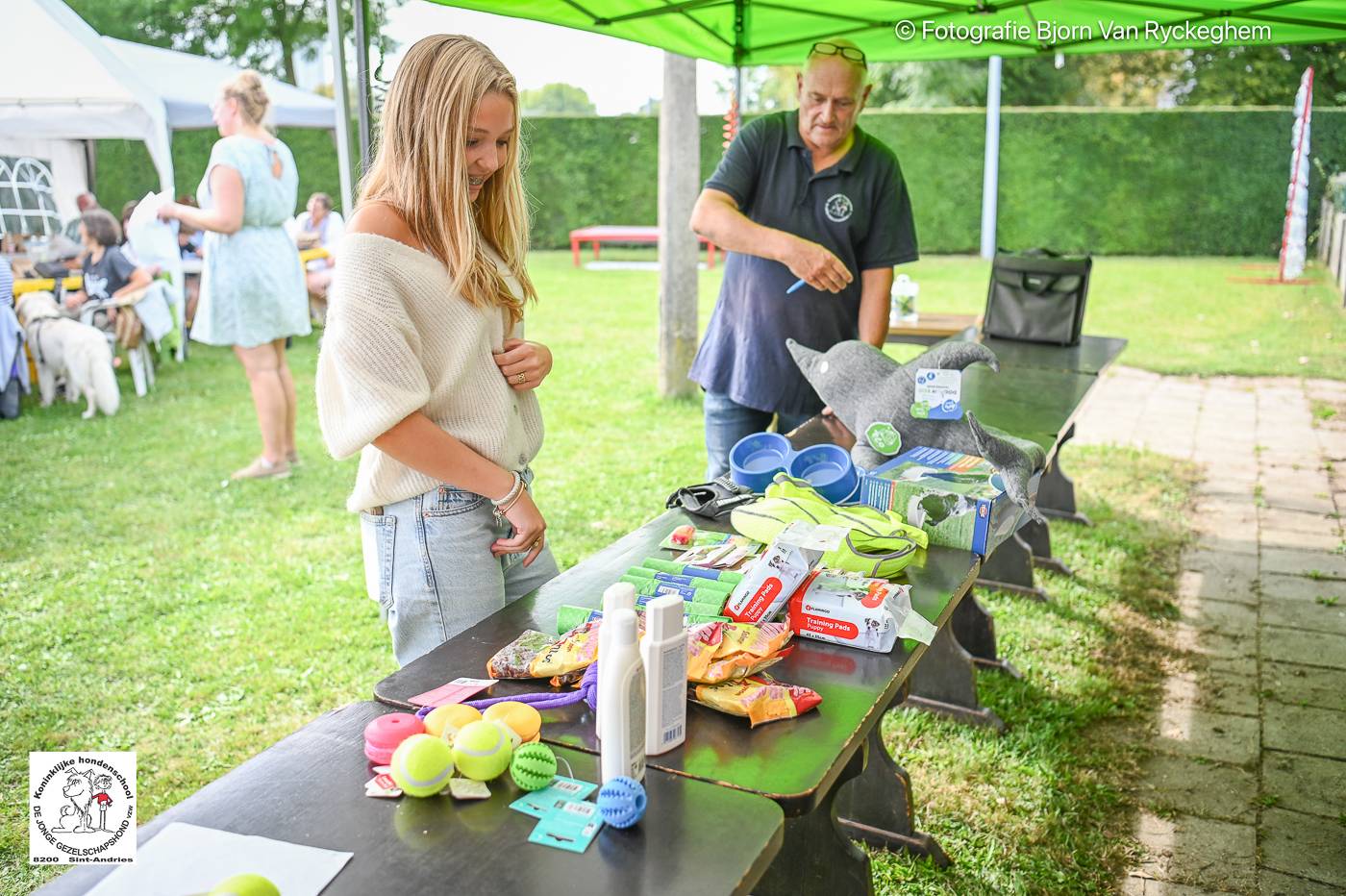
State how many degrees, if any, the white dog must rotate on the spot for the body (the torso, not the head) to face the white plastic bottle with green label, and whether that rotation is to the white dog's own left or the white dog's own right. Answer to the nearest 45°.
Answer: approximately 180°

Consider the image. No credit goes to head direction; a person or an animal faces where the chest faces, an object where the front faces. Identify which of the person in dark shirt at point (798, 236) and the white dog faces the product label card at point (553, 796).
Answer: the person in dark shirt

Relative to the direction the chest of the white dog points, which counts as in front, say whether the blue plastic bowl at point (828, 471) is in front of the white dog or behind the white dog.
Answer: behind

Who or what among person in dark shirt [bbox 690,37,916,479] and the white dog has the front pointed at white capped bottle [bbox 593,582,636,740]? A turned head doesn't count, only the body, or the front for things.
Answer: the person in dark shirt

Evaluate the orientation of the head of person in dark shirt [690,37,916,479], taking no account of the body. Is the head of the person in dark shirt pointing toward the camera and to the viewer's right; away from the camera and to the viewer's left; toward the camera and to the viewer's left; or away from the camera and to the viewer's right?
toward the camera and to the viewer's left

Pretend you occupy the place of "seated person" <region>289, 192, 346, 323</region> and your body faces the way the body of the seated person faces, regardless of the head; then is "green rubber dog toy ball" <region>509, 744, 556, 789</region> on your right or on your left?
on your left

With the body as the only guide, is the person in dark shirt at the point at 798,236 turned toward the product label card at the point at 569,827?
yes

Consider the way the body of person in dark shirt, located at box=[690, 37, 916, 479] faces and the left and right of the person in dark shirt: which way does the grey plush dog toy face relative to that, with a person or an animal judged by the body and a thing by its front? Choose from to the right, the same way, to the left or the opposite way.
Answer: to the right

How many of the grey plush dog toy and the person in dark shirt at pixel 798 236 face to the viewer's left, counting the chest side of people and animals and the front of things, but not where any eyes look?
1

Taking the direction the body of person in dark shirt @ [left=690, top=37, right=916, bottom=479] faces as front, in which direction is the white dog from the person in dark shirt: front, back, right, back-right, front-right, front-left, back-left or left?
back-right

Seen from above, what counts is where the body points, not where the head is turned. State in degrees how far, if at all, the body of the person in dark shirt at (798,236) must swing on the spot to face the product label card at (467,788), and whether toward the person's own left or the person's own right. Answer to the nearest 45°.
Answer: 0° — they already face it

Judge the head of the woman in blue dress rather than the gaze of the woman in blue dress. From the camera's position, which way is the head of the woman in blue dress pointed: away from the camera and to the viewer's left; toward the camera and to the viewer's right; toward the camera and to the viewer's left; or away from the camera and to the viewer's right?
away from the camera and to the viewer's left

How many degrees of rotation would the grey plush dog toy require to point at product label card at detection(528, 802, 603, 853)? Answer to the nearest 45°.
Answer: approximately 90° to its left

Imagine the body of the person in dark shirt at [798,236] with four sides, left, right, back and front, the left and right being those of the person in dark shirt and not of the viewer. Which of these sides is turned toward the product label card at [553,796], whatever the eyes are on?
front

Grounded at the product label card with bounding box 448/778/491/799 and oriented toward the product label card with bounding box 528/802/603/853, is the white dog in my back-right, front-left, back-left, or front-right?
back-left

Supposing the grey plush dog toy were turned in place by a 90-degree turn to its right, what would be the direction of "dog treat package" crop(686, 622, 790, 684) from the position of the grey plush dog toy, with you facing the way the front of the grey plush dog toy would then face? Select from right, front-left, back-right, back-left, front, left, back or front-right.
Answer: back

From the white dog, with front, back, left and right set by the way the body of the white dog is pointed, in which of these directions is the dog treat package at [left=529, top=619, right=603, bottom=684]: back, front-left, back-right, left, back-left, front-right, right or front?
back-left

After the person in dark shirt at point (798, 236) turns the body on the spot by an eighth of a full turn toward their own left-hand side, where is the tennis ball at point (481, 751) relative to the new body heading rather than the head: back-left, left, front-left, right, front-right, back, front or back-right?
front-right

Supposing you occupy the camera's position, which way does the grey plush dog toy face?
facing to the left of the viewer
